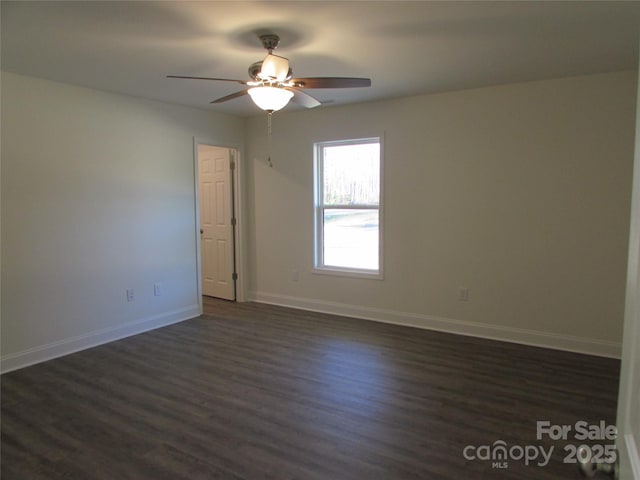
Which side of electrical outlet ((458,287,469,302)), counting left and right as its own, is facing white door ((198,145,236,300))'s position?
right

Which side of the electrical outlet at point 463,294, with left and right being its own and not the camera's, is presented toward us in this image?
front

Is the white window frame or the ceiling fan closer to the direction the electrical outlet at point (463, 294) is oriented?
the ceiling fan

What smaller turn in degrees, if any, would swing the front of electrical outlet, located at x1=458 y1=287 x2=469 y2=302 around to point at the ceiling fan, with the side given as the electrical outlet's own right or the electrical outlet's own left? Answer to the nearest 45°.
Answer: approximately 45° to the electrical outlet's own right

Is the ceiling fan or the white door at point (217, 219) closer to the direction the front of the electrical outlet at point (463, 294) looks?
the ceiling fan

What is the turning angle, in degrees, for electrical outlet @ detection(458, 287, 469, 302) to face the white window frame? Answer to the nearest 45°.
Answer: approximately 90° to its right
